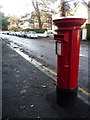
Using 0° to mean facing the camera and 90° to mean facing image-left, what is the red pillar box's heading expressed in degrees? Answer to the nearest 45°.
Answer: approximately 45°
